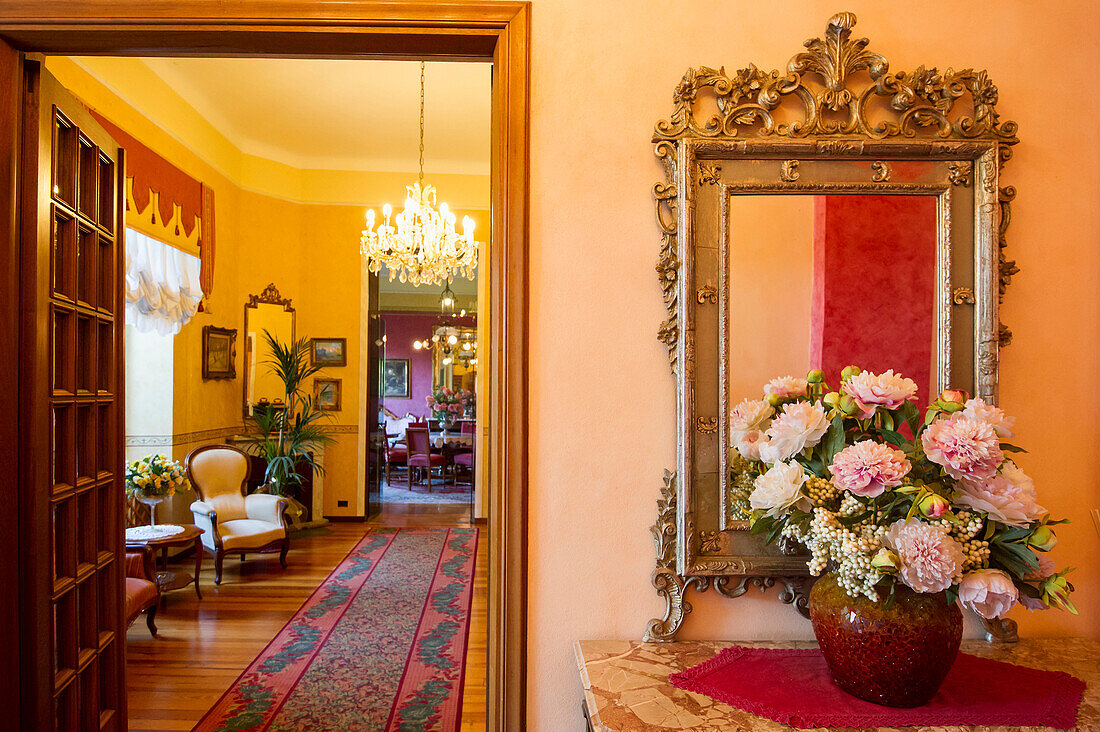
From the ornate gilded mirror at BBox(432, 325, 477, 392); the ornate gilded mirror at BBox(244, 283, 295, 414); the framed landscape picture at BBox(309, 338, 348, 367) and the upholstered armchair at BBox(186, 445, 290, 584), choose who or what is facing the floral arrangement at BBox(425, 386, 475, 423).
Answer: the ornate gilded mirror at BBox(432, 325, 477, 392)

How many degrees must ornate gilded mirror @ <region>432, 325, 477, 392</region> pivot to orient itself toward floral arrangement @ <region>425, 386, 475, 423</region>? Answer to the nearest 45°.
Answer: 0° — it already faces it

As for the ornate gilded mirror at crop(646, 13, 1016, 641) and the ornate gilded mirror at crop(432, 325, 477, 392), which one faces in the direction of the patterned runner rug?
the ornate gilded mirror at crop(432, 325, 477, 392)

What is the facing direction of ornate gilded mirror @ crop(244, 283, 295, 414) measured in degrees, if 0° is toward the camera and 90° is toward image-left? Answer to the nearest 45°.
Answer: approximately 315°

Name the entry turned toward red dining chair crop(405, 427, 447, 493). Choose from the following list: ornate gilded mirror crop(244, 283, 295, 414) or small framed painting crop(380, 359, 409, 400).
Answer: the small framed painting

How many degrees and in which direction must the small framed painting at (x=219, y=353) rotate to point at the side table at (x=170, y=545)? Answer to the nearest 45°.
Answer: approximately 45° to its right
